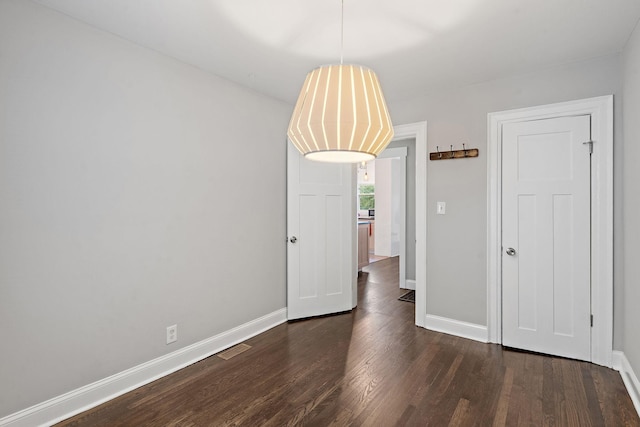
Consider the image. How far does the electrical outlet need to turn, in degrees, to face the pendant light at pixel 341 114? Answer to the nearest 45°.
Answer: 0° — it already faces it

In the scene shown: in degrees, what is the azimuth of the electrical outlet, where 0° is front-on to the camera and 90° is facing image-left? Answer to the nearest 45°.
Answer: approximately 315°

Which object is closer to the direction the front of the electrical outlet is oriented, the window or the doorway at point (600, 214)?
the doorway

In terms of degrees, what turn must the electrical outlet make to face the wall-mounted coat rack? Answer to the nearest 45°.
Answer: approximately 45° to its left

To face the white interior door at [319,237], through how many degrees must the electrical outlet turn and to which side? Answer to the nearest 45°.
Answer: approximately 45° to its left

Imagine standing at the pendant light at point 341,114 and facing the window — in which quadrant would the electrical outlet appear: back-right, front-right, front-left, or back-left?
front-left

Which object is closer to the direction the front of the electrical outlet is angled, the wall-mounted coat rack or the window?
the wall-mounted coat rack

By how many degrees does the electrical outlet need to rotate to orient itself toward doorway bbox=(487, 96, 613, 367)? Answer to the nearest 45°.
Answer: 0° — it already faces it

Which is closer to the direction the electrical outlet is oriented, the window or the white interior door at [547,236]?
the white interior door

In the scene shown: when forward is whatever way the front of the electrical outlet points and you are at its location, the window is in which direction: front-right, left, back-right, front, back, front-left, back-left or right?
left

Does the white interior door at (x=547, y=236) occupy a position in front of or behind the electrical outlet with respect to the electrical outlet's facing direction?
in front

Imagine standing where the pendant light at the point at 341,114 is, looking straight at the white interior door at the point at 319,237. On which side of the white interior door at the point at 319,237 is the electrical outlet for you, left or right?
left

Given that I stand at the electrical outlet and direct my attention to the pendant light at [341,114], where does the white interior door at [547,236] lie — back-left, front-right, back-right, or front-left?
front-left
